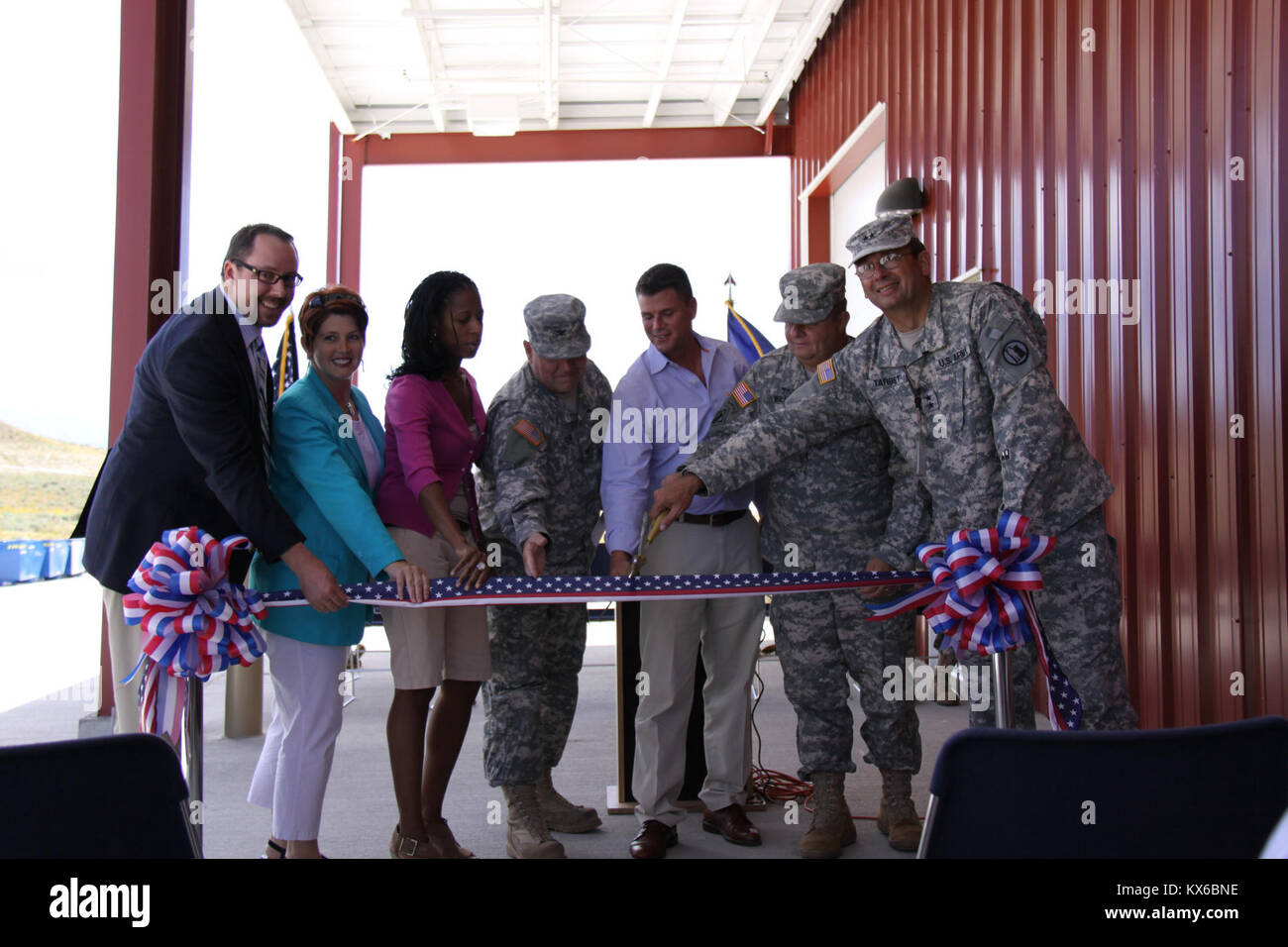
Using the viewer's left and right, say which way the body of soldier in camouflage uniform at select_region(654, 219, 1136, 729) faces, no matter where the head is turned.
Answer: facing the viewer and to the left of the viewer

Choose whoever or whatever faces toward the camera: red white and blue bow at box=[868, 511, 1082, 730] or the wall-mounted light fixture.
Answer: the red white and blue bow

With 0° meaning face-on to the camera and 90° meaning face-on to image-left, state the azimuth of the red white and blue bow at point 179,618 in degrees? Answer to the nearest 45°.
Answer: approximately 0°

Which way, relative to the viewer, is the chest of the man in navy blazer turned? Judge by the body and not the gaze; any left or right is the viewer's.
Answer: facing the viewer and to the right of the viewer

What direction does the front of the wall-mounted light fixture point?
to the viewer's left

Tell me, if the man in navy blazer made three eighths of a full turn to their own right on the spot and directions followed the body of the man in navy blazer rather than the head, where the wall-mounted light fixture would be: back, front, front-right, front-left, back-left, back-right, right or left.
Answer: back-right

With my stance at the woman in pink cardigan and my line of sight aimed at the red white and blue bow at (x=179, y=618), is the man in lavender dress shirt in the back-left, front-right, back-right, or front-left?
back-left

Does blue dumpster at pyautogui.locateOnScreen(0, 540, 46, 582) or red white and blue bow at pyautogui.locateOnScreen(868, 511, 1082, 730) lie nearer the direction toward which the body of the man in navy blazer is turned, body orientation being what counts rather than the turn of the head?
the red white and blue bow

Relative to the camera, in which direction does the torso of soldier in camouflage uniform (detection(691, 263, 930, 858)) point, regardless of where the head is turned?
toward the camera

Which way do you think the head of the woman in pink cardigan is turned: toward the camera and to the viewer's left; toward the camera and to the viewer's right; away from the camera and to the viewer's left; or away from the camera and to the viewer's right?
toward the camera and to the viewer's right

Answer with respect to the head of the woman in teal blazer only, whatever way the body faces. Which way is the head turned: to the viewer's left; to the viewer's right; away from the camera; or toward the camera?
toward the camera

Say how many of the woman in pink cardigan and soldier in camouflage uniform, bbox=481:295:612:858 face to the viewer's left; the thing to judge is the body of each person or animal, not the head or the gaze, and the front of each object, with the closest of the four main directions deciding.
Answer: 0
